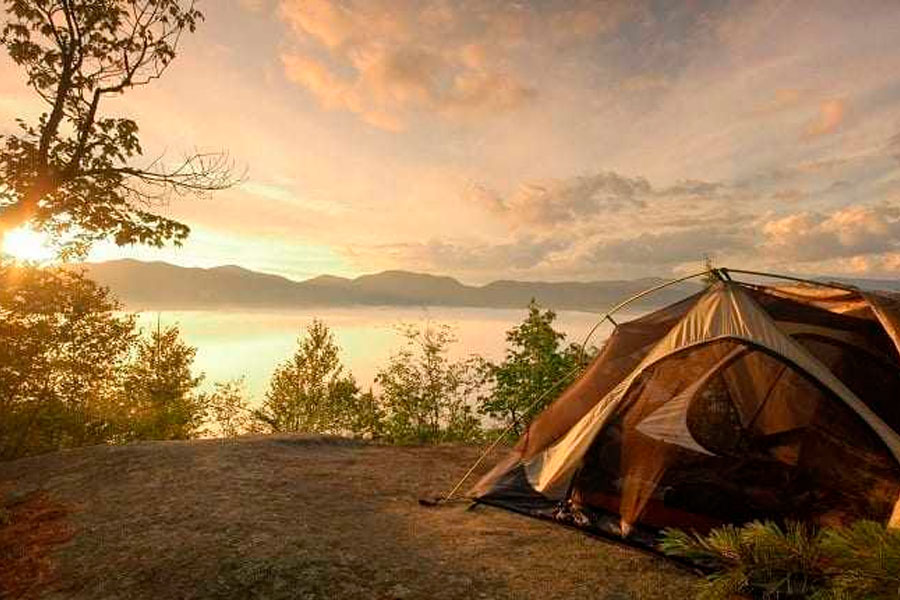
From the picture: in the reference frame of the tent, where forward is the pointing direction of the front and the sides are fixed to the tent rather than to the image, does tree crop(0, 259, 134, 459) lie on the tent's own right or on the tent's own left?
on the tent's own right

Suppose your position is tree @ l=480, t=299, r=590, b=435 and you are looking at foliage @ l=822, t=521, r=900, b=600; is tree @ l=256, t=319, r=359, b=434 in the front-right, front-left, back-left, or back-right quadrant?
back-right

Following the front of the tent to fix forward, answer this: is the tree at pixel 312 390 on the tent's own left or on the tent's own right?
on the tent's own right

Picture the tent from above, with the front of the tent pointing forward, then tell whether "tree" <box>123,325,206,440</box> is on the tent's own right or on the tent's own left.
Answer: on the tent's own right

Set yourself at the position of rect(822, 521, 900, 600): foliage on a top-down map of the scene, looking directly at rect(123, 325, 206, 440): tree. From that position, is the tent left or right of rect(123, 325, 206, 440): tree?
right
